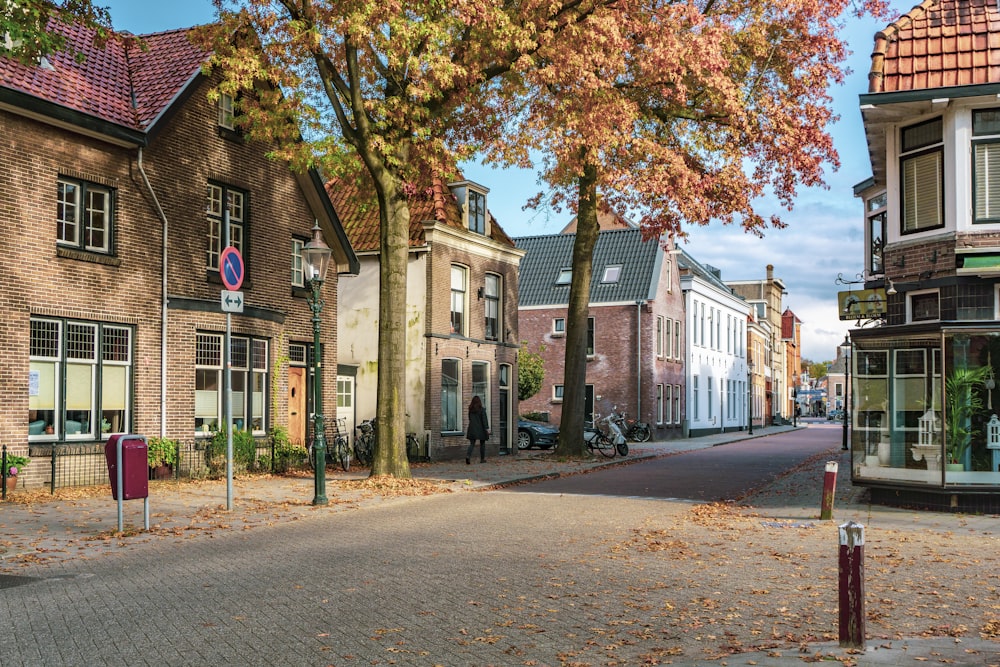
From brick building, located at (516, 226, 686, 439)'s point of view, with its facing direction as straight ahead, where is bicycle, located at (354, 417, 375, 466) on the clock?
The bicycle is roughly at 2 o'clock from the brick building.

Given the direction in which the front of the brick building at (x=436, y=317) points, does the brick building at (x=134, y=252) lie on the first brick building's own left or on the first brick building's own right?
on the first brick building's own right

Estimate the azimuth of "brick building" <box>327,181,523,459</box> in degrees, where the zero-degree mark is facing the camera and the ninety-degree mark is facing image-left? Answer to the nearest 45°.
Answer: approximately 315°

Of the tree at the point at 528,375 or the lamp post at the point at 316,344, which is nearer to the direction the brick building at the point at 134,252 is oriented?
the lamp post

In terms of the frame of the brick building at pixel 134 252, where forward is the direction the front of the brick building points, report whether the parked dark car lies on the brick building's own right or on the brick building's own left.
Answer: on the brick building's own left
